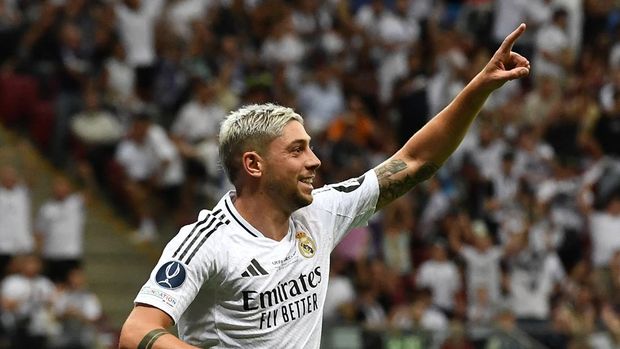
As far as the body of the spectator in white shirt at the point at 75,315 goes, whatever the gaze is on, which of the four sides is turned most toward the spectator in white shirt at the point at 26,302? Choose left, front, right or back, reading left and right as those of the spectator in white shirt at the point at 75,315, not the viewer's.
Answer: right

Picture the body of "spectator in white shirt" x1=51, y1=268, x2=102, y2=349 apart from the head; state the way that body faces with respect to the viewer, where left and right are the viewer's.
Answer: facing the viewer

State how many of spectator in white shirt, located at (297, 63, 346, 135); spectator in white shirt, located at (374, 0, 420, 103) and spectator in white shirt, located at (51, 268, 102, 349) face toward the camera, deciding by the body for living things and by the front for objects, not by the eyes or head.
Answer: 3

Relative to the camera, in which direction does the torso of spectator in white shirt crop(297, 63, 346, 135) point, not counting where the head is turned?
toward the camera

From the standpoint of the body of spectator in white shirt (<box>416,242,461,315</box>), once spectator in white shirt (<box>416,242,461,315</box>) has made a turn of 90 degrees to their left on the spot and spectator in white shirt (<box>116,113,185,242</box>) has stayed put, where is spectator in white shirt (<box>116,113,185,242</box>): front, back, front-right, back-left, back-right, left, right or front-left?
back

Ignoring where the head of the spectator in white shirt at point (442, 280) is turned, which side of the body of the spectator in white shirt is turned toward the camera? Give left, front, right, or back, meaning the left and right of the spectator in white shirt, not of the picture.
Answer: front

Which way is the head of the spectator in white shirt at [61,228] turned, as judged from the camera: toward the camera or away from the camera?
toward the camera

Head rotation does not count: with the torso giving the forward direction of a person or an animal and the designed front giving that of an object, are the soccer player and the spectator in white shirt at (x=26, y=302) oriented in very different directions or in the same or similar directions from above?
same or similar directions

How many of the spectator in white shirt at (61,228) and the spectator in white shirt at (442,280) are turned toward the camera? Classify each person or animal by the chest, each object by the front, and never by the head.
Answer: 2

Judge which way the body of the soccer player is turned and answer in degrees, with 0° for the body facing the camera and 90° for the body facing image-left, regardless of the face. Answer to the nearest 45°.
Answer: approximately 315°

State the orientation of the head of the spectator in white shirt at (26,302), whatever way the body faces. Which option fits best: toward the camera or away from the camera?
toward the camera

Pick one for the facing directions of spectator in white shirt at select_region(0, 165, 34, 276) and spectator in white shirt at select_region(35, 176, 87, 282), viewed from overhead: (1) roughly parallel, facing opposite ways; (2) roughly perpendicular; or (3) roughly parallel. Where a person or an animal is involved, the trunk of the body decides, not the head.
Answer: roughly parallel
